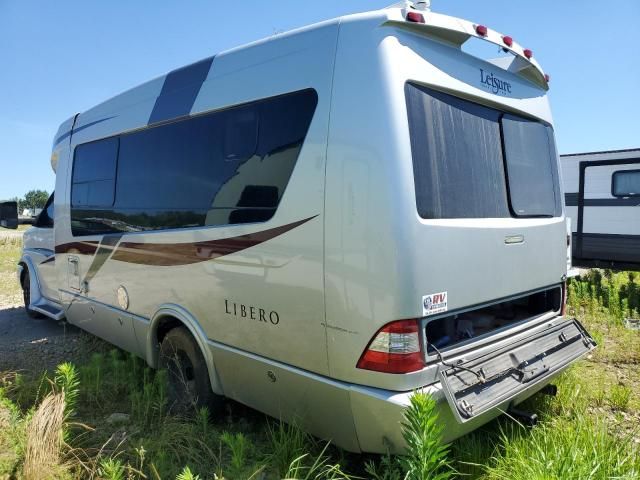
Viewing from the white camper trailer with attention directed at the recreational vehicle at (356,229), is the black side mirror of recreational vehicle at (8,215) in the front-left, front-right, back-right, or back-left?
front-right

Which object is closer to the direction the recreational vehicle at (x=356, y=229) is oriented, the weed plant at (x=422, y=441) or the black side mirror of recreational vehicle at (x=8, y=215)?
the black side mirror of recreational vehicle

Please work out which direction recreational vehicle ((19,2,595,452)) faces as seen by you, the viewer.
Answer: facing away from the viewer and to the left of the viewer

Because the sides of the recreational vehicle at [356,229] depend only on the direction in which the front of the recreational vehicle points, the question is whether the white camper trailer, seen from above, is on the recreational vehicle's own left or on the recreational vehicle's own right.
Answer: on the recreational vehicle's own right

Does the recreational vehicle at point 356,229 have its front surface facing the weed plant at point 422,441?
no
